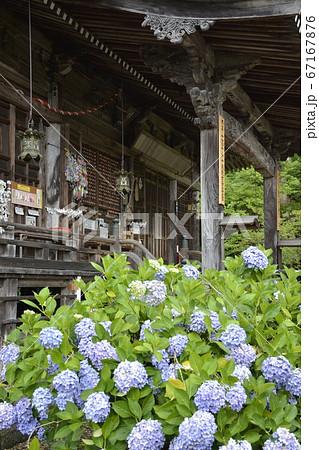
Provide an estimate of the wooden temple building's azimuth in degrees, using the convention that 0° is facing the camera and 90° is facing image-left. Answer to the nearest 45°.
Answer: approximately 315°

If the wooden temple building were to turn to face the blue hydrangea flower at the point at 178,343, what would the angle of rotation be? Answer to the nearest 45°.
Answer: approximately 45° to its right

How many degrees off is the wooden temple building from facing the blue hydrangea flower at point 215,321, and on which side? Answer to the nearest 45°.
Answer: approximately 45° to its right

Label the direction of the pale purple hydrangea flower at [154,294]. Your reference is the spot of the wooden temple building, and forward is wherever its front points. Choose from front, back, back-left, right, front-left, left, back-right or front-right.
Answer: front-right

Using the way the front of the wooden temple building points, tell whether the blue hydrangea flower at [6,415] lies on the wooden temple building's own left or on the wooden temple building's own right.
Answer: on the wooden temple building's own right

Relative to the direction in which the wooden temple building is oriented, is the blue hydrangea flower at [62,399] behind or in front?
in front

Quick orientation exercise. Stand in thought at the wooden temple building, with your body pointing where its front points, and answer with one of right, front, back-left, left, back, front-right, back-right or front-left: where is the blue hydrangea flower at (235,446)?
front-right

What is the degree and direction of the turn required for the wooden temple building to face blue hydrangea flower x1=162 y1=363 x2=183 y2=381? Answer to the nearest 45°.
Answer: approximately 45° to its right

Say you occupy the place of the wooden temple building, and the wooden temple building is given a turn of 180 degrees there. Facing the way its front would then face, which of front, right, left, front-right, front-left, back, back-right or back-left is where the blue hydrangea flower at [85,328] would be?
back-left

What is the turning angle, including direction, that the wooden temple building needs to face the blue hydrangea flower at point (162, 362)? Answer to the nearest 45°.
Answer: approximately 45° to its right

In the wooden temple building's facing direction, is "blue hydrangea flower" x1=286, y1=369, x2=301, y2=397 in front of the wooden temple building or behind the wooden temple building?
in front

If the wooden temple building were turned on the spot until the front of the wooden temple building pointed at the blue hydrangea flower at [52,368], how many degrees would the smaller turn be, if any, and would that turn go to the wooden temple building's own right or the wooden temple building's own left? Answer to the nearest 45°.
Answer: approximately 45° to the wooden temple building's own right
